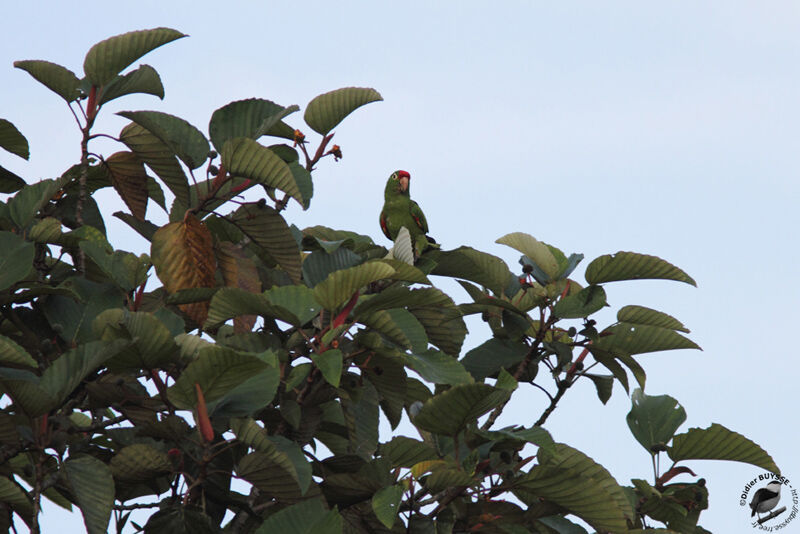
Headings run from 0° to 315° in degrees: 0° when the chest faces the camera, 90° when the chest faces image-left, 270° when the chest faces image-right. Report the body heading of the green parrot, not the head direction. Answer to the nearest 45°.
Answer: approximately 45°
